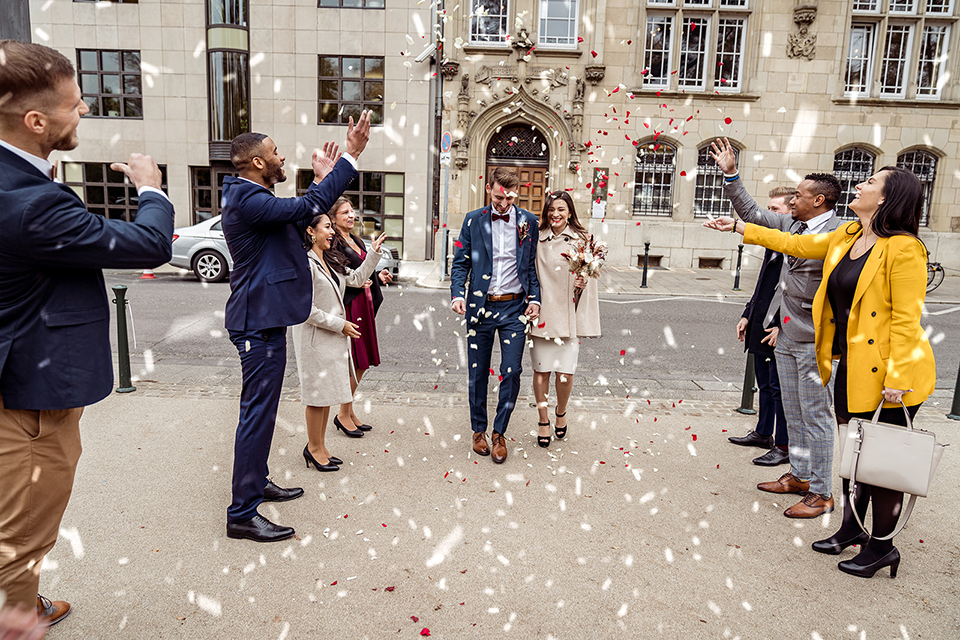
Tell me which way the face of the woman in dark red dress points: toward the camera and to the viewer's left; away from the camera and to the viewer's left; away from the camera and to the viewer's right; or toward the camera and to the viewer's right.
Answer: toward the camera and to the viewer's right

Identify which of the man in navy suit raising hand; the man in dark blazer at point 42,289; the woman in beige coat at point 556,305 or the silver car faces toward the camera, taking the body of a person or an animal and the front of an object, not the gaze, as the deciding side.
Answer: the woman in beige coat

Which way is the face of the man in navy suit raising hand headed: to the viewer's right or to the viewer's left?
to the viewer's right

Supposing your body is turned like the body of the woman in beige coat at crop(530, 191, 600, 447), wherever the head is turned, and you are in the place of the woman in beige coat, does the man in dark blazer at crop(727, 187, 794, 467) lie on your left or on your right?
on your left

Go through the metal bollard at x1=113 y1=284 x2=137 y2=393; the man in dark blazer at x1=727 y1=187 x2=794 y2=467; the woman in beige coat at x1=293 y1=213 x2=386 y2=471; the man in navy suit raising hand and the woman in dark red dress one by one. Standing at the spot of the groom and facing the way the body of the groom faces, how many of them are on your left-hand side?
1

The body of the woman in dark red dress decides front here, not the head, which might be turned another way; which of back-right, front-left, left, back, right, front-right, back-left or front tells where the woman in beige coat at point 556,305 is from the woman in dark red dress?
front-left

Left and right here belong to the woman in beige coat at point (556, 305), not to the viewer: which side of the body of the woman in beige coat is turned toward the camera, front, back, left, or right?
front

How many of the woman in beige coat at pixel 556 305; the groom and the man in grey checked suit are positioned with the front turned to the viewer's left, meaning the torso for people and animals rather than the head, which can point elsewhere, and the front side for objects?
1

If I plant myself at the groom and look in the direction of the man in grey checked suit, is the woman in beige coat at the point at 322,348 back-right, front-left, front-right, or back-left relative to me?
back-right

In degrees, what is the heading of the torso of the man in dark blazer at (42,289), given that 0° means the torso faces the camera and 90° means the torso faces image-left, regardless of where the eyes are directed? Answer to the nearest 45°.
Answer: approximately 270°

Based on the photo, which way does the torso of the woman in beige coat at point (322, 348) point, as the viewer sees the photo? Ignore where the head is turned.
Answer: to the viewer's right

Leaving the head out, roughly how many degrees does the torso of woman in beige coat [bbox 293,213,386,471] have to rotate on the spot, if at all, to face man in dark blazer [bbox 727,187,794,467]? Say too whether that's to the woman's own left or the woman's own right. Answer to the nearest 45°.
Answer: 0° — they already face them

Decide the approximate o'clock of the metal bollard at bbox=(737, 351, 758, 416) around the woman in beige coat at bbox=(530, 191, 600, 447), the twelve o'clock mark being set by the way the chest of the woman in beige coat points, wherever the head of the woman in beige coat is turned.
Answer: The metal bollard is roughly at 8 o'clock from the woman in beige coat.

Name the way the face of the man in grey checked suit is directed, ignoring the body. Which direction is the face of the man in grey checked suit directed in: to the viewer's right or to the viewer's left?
to the viewer's left

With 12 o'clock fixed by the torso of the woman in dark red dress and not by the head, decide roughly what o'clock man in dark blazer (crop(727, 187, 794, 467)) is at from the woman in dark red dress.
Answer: The man in dark blazer is roughly at 11 o'clock from the woman in dark red dress.

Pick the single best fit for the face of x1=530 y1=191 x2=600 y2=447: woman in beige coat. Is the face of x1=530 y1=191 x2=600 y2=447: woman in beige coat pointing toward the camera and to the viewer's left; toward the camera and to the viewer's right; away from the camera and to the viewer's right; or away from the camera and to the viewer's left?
toward the camera and to the viewer's left

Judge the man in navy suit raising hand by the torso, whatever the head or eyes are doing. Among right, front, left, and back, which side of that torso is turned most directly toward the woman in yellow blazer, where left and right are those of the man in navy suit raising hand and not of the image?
front

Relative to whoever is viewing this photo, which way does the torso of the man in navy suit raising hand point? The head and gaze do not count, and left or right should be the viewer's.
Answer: facing to the right of the viewer

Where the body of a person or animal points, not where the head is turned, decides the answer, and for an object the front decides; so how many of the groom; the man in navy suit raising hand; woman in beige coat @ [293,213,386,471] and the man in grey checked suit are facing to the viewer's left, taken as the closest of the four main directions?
1

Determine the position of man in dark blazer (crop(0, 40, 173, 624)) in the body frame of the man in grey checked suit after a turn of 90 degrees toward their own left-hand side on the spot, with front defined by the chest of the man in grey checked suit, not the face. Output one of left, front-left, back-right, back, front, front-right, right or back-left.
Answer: front-right
